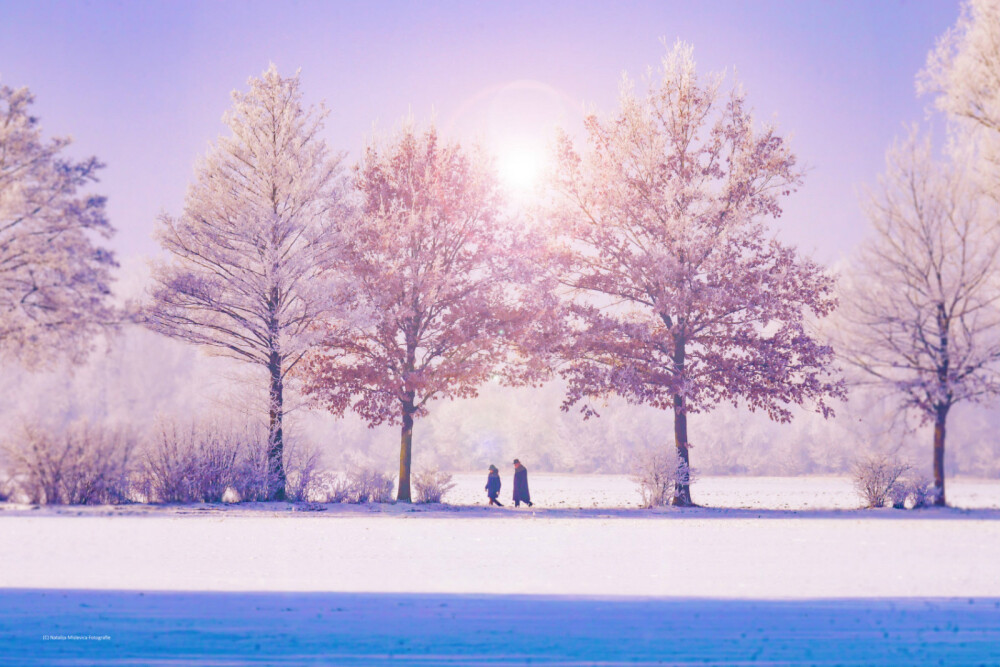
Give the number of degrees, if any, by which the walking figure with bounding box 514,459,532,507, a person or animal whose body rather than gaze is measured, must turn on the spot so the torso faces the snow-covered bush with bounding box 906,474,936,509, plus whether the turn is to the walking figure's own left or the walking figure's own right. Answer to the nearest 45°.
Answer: approximately 180°

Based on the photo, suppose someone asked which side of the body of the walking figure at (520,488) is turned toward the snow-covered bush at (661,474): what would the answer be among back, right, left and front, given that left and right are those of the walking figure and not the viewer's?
back

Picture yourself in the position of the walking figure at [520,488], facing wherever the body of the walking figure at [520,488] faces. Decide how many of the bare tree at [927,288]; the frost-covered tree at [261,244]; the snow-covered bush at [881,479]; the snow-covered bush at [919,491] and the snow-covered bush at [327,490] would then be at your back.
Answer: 3

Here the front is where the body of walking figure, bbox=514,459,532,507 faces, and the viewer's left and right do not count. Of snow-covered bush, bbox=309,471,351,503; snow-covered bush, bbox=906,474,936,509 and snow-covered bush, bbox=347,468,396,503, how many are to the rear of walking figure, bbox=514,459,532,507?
1

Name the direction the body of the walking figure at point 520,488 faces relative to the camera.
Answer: to the viewer's left

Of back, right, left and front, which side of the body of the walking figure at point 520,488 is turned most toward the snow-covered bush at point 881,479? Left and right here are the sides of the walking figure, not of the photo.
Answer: back

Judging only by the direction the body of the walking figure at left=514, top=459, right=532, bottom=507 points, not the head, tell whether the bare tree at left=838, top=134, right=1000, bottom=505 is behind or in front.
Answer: behind

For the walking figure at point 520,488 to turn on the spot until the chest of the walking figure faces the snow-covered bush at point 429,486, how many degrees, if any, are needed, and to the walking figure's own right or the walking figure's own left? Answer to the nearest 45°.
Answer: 0° — they already face it

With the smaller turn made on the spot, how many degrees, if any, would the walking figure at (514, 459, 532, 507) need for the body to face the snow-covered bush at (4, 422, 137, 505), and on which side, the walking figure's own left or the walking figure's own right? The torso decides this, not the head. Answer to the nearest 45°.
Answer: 0° — they already face it
